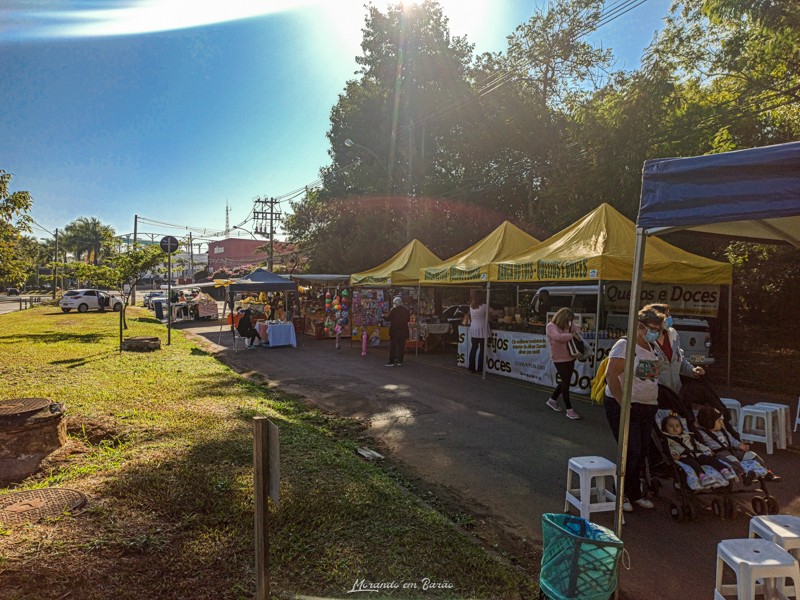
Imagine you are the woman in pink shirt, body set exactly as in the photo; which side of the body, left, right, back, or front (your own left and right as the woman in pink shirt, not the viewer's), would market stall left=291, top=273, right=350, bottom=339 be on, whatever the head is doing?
back

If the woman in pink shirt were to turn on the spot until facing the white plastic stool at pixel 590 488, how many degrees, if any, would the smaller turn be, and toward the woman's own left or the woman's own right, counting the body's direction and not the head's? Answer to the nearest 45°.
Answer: approximately 45° to the woman's own right

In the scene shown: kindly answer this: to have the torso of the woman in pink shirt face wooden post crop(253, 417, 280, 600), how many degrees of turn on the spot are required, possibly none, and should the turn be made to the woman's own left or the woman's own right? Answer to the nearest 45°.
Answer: approximately 45° to the woman's own right

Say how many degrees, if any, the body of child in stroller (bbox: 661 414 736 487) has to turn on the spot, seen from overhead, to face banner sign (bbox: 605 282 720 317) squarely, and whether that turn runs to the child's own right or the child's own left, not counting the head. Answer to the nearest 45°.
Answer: approximately 135° to the child's own left

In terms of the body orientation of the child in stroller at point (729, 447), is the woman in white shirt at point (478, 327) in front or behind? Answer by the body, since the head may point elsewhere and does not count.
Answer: behind

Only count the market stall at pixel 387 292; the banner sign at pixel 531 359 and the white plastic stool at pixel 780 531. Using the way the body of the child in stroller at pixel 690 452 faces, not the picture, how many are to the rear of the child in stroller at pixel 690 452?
2
